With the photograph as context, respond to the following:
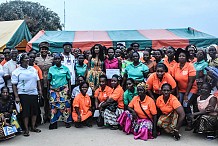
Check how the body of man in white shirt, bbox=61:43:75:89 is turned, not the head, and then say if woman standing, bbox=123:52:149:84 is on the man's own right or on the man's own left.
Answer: on the man's own left

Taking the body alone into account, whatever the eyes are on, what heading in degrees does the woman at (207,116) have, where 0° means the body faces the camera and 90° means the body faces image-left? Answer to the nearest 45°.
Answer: approximately 45°

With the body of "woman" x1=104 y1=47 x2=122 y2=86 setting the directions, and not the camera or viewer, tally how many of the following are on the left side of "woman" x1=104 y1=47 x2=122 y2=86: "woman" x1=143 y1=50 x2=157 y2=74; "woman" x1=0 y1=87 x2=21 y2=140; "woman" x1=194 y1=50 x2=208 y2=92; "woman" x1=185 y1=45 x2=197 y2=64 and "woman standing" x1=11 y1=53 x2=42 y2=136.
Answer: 3

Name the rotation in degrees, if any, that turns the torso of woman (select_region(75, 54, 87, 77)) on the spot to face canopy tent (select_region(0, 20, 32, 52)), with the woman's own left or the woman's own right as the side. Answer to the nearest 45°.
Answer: approximately 135° to the woman's own right

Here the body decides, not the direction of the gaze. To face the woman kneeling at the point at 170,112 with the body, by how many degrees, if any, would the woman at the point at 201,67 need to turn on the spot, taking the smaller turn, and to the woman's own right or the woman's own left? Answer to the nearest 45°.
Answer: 0° — they already face them

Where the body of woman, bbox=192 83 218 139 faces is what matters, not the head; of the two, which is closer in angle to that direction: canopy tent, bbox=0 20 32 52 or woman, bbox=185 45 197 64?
the canopy tent

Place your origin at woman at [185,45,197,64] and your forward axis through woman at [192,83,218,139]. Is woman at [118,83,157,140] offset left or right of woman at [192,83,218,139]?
right
